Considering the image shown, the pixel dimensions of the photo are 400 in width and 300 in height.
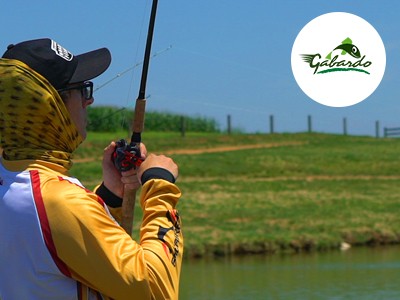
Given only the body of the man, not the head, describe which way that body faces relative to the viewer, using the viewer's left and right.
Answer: facing away from the viewer and to the right of the viewer
